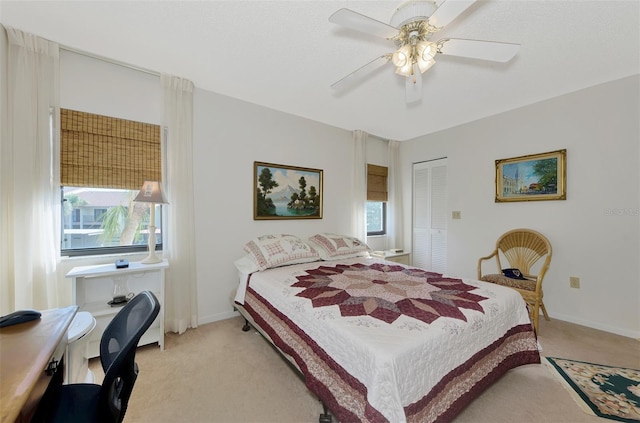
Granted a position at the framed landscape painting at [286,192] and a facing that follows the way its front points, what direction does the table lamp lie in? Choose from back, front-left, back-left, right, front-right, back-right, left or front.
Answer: right

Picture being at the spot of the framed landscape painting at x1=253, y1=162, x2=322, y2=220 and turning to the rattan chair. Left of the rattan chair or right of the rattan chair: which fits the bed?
right

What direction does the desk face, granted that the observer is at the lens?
facing to the right of the viewer

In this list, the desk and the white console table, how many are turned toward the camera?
1

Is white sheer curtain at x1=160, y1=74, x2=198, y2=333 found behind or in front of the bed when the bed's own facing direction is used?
behind

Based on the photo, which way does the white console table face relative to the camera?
toward the camera

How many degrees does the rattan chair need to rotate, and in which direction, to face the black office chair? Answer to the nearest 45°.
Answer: approximately 45° to its left

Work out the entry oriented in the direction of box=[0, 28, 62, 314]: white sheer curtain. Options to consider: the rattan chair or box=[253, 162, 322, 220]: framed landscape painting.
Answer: the rattan chair

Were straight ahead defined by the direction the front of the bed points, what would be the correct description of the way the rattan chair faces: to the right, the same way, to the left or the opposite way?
to the right

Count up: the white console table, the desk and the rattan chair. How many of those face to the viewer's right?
1

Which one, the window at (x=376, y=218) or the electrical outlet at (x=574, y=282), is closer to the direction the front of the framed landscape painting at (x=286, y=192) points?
the electrical outlet

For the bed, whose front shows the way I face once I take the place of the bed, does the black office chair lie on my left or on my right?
on my right

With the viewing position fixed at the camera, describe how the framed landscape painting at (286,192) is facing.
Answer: facing the viewer and to the right of the viewer

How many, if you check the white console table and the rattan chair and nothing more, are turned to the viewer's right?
0
